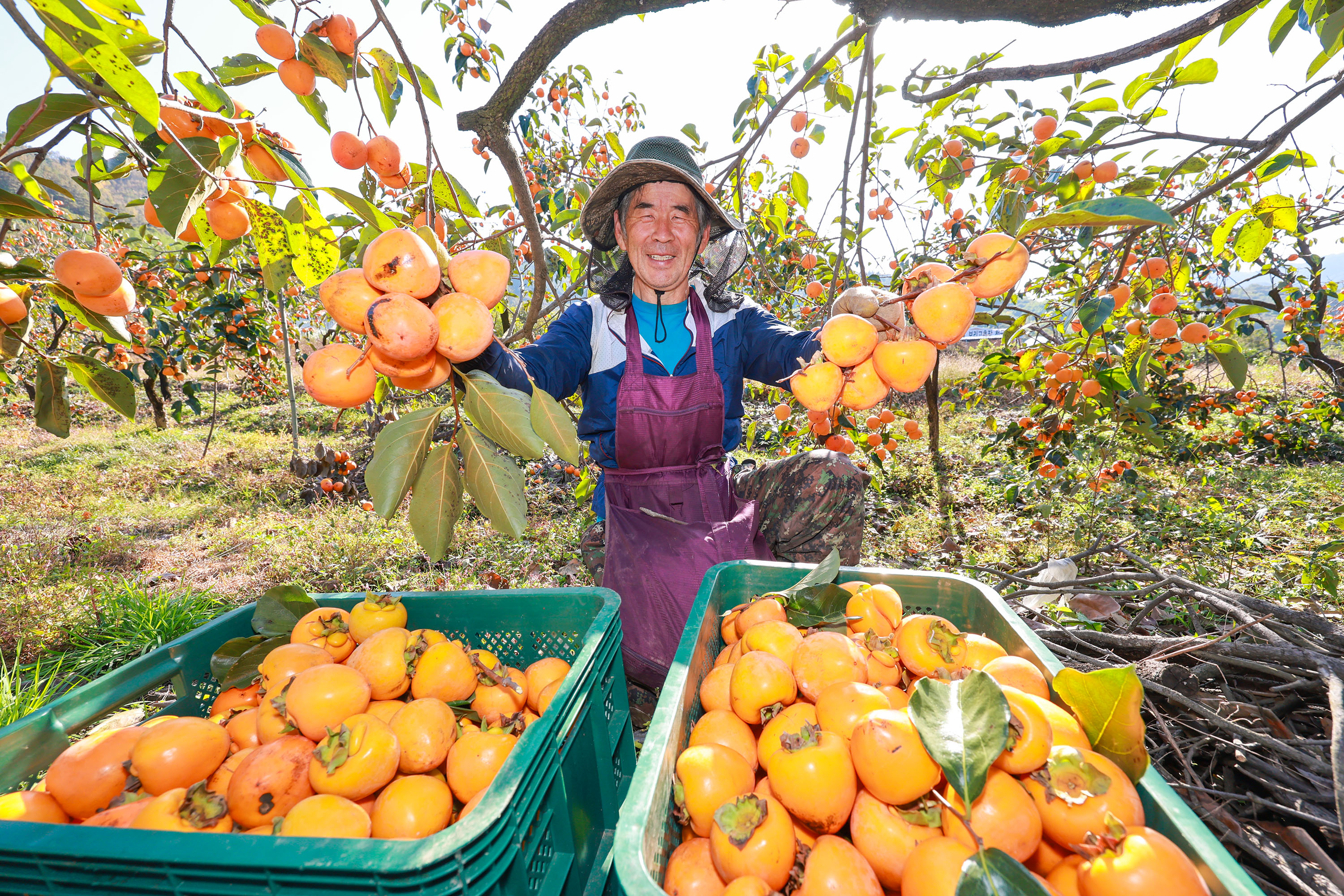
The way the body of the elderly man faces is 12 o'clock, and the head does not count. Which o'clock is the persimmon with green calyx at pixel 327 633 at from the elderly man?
The persimmon with green calyx is roughly at 1 o'clock from the elderly man.

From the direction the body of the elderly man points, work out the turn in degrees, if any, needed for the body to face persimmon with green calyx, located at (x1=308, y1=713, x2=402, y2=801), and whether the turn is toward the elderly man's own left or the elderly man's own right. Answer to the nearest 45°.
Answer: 0° — they already face it

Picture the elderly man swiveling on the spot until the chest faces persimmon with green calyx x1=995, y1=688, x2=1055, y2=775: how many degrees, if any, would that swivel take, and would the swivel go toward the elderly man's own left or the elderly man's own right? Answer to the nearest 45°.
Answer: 0° — they already face it

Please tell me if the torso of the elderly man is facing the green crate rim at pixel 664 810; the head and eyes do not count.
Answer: yes

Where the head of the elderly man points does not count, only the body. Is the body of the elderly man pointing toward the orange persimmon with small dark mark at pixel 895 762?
yes

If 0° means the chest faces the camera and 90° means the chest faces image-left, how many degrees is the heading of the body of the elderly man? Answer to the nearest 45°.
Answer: approximately 0°

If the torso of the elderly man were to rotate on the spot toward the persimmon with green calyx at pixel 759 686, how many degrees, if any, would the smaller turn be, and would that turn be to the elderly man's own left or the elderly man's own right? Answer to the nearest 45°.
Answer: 0° — they already face it

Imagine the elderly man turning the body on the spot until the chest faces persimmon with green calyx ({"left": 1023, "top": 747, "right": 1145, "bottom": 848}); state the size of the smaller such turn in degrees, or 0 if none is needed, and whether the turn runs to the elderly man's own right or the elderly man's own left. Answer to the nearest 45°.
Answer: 0° — they already face it
